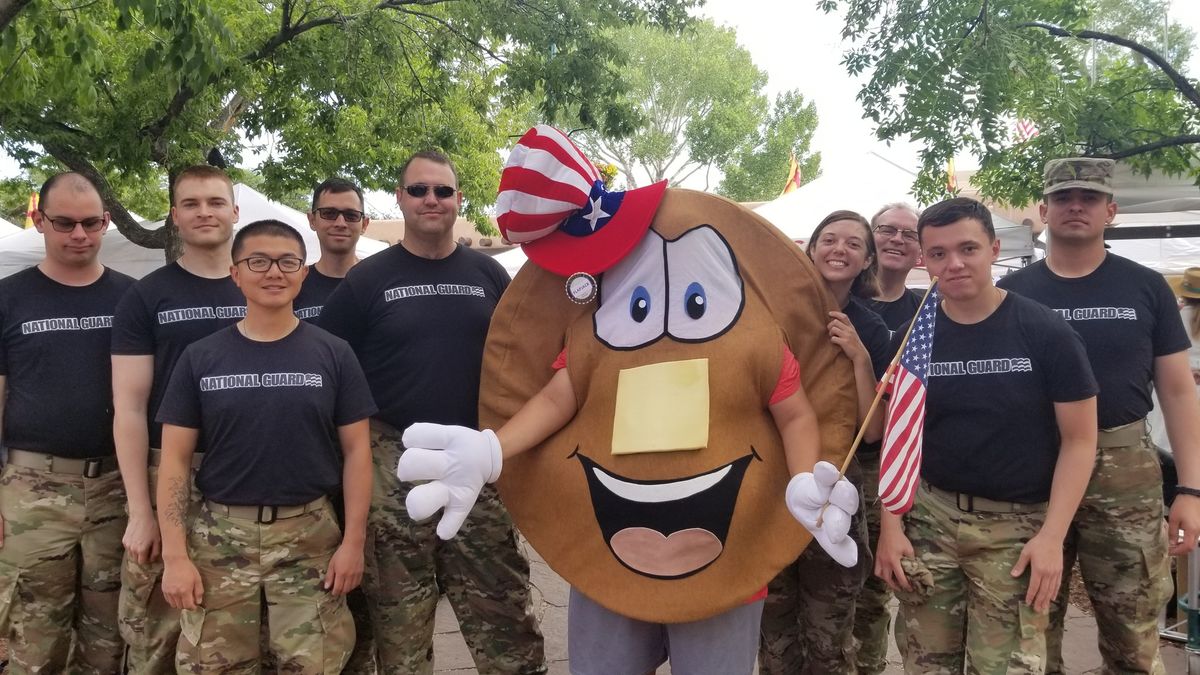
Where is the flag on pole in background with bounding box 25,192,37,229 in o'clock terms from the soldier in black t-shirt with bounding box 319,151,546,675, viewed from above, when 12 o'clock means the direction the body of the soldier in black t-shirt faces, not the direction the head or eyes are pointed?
The flag on pole in background is roughly at 5 o'clock from the soldier in black t-shirt.

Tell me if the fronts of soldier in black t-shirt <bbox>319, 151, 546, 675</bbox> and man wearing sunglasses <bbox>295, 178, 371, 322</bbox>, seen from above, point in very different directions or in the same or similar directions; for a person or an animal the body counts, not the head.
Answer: same or similar directions

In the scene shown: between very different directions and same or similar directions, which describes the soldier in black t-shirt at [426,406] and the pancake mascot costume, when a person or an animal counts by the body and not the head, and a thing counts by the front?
same or similar directions

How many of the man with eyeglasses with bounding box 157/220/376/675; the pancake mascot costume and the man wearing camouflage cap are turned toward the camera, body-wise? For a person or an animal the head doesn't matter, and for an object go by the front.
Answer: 3

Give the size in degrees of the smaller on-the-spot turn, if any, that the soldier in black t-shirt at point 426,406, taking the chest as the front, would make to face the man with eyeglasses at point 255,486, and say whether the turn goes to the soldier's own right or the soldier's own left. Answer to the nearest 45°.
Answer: approximately 45° to the soldier's own right

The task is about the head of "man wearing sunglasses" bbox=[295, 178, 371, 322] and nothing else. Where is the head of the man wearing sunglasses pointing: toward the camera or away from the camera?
toward the camera

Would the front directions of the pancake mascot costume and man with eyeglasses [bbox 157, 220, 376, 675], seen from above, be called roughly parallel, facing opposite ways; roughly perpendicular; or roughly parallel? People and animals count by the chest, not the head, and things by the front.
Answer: roughly parallel

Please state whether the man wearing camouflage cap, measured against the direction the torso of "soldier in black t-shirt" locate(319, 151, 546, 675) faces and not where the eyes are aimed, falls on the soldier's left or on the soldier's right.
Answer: on the soldier's left

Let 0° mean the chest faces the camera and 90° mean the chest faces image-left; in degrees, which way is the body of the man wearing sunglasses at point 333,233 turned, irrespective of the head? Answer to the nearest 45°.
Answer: approximately 0°

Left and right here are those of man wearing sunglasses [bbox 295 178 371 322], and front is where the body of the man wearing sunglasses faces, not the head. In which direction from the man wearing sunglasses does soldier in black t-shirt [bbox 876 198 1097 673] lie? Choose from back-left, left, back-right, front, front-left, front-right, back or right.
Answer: front-left

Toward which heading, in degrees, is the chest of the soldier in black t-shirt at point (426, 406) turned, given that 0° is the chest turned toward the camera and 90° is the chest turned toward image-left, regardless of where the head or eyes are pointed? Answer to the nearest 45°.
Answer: approximately 0°

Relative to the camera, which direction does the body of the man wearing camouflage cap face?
toward the camera

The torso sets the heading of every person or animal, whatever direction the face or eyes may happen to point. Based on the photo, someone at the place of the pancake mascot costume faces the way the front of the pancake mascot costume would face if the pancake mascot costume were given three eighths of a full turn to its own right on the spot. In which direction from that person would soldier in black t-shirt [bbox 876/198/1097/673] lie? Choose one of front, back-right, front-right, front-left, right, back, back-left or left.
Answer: back-right

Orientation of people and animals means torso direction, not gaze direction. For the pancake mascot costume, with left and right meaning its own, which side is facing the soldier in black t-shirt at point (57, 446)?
right

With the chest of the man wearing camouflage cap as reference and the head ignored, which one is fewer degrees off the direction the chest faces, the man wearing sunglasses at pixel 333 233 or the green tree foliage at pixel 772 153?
the man wearing sunglasses
